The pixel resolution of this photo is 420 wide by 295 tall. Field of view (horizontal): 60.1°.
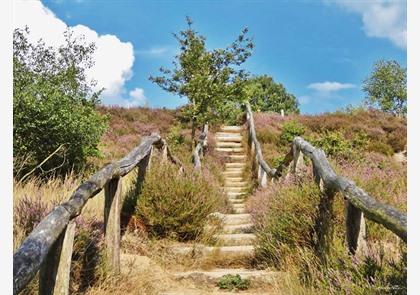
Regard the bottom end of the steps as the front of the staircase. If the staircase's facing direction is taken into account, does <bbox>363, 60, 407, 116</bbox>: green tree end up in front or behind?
behind

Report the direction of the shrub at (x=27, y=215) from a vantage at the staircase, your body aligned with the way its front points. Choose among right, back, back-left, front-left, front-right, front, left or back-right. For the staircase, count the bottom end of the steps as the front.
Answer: front-right

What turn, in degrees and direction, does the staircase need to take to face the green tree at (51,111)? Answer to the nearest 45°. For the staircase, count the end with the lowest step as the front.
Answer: approximately 135° to its right

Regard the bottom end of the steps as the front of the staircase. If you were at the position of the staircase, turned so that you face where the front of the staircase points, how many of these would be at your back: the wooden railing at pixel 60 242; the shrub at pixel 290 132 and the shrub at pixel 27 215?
1

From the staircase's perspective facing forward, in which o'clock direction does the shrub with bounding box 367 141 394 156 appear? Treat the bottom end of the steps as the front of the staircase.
The shrub is roughly at 7 o'clock from the staircase.

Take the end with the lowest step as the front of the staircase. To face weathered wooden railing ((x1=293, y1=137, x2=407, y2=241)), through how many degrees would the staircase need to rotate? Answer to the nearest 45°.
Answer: approximately 45° to its left

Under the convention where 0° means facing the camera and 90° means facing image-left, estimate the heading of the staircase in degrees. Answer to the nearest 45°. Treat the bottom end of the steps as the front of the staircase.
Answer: approximately 0°

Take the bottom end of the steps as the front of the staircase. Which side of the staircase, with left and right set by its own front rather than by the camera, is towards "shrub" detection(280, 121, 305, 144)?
back
